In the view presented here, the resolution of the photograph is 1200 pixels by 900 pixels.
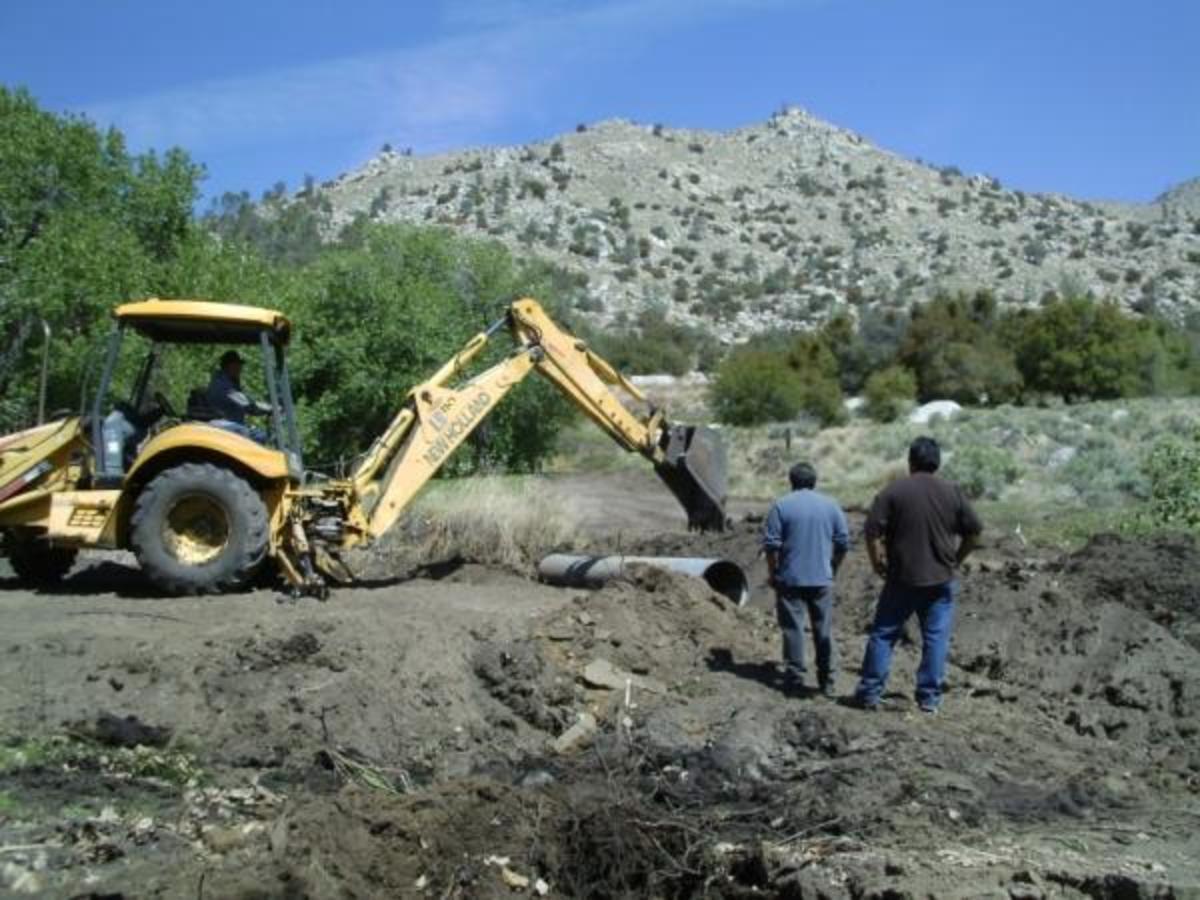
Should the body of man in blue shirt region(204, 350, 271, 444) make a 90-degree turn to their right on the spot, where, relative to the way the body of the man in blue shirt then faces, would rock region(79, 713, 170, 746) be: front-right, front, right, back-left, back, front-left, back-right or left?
front

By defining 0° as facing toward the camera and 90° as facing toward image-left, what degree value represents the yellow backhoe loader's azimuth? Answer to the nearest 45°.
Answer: approximately 90°

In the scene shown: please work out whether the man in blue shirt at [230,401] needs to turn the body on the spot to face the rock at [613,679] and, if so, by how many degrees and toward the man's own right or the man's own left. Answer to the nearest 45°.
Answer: approximately 45° to the man's own right

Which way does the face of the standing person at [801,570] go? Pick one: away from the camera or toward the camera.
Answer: away from the camera

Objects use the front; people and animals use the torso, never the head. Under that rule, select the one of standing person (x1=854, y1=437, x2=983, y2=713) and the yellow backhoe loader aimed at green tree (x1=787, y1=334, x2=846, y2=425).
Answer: the standing person

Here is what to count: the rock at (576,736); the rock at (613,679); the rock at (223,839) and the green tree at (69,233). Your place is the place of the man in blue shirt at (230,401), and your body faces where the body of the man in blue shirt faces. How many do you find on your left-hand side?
1

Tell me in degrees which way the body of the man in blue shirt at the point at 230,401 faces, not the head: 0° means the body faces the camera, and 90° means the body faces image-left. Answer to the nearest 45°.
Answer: approximately 270°

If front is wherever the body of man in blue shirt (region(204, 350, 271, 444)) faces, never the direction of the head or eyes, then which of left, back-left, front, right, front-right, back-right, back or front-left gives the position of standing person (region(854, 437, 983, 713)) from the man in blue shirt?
front-right

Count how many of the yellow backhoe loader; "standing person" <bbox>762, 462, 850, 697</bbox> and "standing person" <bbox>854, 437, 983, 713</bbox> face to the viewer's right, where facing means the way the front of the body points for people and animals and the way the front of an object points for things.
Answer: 0

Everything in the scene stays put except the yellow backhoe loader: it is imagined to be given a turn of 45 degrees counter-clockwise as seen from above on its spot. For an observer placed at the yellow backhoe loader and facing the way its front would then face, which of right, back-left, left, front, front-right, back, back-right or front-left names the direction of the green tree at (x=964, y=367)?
back

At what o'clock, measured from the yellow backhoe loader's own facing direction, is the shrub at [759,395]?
The shrub is roughly at 4 o'clock from the yellow backhoe loader.

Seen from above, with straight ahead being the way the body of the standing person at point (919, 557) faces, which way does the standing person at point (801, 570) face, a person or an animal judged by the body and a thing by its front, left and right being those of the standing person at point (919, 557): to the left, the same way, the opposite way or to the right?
the same way

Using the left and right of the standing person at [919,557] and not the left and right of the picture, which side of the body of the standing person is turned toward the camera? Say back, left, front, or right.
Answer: back

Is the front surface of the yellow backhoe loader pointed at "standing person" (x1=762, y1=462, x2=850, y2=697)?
no

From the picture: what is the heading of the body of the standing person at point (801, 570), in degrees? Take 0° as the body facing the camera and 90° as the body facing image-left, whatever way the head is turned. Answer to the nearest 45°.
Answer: approximately 180°

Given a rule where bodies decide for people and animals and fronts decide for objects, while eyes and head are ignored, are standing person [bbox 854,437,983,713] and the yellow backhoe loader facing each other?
no

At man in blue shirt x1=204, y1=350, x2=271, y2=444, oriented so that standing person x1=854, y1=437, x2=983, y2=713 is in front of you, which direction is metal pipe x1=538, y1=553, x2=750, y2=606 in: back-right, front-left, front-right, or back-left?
front-left

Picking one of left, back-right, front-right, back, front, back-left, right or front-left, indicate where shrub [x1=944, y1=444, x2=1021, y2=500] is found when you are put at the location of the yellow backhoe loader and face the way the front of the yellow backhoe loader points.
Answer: back-right

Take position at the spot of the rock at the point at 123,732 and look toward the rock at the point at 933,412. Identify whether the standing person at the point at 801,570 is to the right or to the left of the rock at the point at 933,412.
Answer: right

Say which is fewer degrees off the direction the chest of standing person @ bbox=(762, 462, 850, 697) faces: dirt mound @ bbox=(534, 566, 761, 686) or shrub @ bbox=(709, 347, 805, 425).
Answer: the shrub

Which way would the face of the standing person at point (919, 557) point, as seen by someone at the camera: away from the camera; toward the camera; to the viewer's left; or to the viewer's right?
away from the camera

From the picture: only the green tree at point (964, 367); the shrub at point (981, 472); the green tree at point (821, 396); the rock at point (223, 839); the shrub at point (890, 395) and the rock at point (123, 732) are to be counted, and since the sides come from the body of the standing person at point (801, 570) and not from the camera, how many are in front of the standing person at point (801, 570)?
4

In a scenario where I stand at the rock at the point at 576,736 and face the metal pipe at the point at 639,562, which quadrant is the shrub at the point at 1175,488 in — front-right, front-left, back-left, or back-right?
front-right
